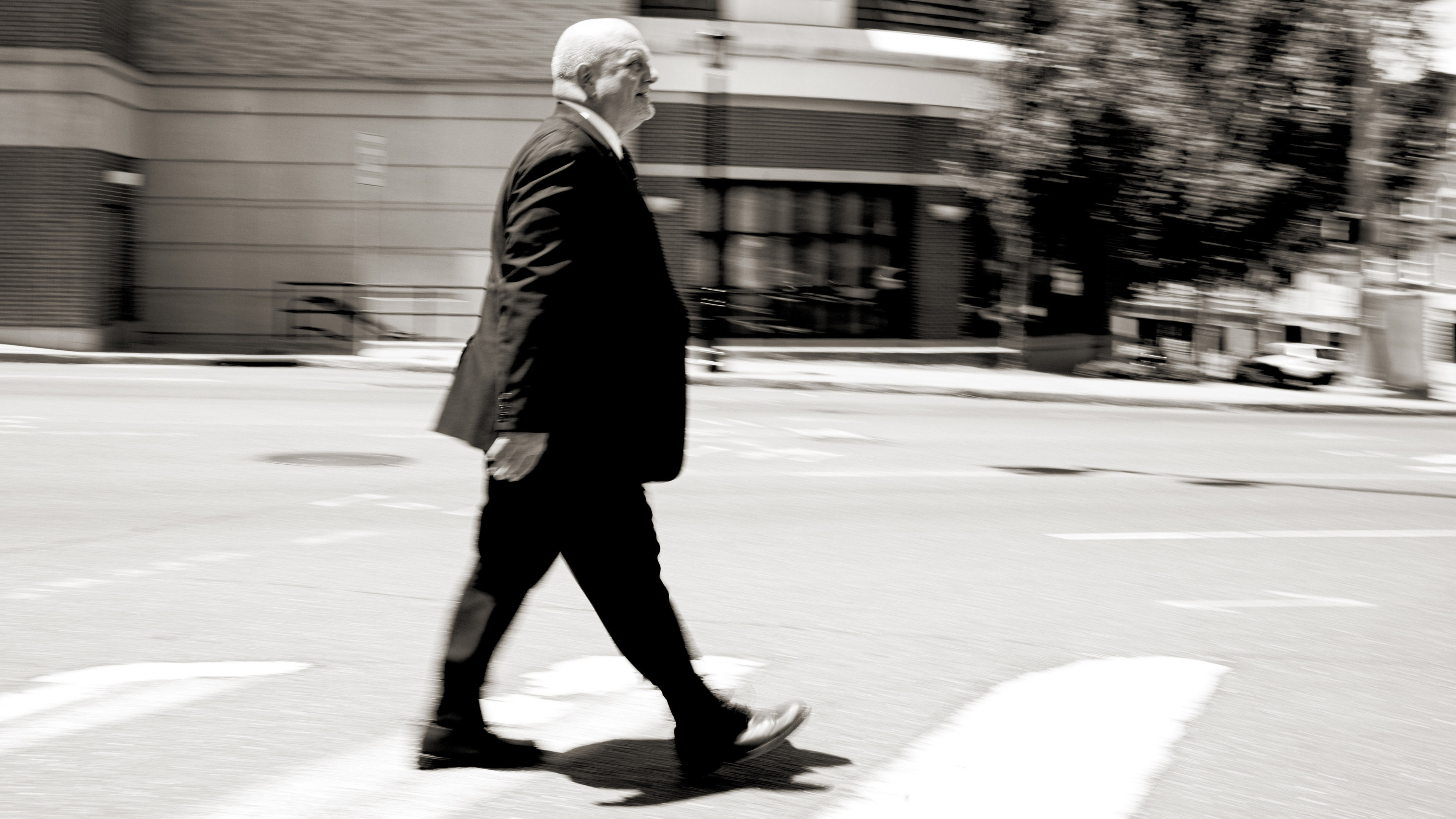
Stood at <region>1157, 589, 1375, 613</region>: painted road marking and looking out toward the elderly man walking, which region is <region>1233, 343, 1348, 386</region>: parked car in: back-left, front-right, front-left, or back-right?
back-right

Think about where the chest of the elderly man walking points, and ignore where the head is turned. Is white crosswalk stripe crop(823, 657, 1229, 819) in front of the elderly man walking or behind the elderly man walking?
in front

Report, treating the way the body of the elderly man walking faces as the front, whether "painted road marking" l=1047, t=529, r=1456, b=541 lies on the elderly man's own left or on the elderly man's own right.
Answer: on the elderly man's own left

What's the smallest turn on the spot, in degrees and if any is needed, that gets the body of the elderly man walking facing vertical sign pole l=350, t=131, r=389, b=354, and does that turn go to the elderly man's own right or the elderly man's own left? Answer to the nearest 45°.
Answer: approximately 90° to the elderly man's own left

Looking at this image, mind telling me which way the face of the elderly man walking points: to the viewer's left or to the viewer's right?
to the viewer's right

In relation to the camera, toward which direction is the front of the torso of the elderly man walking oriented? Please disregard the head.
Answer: to the viewer's right
